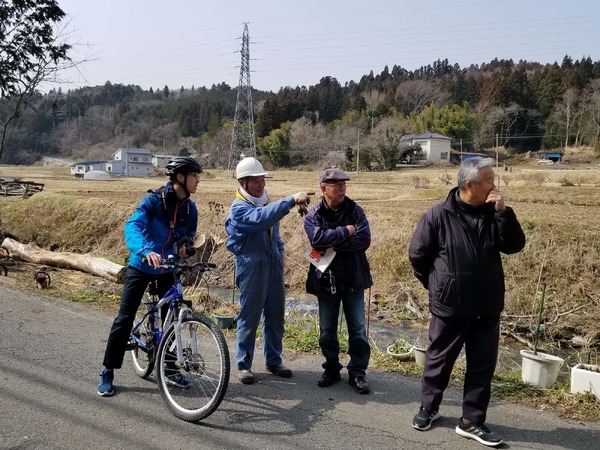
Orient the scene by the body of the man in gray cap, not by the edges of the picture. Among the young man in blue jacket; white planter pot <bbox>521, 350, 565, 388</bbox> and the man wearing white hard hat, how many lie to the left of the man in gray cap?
1

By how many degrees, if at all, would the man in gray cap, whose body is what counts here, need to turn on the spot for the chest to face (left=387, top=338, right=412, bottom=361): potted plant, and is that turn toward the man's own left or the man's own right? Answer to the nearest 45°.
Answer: approximately 135° to the man's own left

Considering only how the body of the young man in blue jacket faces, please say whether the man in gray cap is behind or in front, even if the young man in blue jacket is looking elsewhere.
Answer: in front

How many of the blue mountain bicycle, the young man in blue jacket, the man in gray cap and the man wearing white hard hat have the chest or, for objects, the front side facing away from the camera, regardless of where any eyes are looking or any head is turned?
0

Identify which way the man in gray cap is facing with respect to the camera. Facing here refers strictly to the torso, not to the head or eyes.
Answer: toward the camera

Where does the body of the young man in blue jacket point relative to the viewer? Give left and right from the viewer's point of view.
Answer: facing the viewer and to the right of the viewer

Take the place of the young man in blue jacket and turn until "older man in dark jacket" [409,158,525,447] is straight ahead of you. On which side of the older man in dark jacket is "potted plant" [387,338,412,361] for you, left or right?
left

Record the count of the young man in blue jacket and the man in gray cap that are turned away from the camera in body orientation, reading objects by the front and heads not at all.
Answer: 0

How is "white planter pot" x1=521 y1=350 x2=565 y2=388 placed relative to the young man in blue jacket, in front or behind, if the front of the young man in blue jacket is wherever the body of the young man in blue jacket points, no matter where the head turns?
in front

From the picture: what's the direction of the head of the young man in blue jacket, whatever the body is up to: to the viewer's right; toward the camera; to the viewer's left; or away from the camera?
to the viewer's right

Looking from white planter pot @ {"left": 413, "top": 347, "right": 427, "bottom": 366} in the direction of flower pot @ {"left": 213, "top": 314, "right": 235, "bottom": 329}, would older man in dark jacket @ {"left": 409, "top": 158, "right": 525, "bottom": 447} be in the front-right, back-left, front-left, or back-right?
back-left

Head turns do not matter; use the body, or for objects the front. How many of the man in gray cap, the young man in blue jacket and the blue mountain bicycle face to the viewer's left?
0
